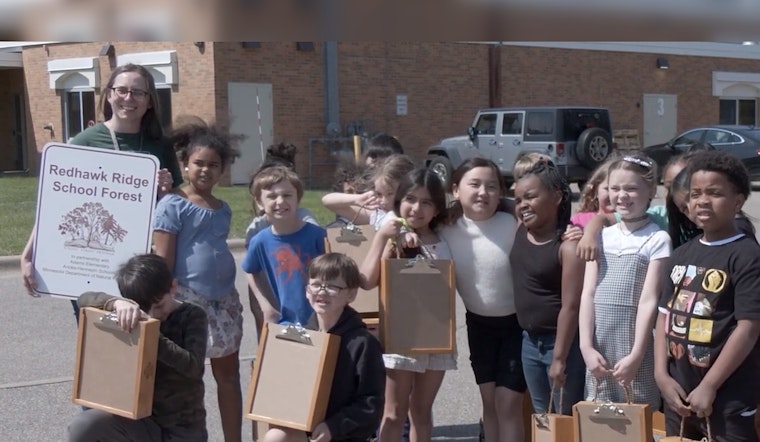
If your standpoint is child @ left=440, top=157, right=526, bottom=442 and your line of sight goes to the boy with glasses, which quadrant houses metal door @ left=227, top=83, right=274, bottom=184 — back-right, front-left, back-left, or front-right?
back-right

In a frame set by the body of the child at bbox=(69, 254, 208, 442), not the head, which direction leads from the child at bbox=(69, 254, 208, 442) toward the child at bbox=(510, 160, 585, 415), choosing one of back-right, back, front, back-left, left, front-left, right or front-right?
back-left

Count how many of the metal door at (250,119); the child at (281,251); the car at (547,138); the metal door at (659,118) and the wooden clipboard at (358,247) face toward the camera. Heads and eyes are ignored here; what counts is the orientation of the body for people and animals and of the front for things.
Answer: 4

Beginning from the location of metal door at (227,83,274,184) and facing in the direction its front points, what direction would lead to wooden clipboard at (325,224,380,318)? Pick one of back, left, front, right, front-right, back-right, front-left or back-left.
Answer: front

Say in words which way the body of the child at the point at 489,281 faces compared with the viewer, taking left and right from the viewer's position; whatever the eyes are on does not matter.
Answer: facing the viewer

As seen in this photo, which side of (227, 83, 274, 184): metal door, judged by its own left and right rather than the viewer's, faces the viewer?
front

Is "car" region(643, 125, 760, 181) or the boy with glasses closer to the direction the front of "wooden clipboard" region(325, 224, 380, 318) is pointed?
the boy with glasses

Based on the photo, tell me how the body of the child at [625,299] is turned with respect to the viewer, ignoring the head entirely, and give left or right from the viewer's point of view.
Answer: facing the viewer and to the left of the viewer

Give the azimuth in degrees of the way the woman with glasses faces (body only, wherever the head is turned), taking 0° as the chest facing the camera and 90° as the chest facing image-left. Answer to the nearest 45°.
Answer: approximately 0°

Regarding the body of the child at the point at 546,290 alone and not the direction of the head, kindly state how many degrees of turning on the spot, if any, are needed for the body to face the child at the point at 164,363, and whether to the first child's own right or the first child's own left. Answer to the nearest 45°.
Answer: approximately 45° to the first child's own right

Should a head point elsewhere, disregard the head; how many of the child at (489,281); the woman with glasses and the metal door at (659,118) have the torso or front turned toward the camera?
3

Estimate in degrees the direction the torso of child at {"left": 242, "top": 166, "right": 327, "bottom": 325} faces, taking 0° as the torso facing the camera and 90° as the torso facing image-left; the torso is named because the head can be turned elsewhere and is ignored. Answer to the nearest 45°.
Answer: approximately 0°

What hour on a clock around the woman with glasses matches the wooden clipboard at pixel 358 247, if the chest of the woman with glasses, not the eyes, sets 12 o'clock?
The wooden clipboard is roughly at 9 o'clock from the woman with glasses.

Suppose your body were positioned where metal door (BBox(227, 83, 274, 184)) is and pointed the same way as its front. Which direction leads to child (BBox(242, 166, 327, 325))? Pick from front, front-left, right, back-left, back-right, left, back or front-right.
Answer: front

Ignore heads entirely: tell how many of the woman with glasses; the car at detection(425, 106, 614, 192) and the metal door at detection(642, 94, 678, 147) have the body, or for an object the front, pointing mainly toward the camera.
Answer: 2

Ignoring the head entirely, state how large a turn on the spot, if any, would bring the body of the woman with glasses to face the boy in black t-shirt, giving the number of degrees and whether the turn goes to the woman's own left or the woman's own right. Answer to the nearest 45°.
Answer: approximately 45° to the woman's own left

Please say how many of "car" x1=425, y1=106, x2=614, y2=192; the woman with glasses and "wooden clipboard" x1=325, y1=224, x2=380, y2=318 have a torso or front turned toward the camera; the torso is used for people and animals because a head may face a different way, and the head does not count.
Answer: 2
